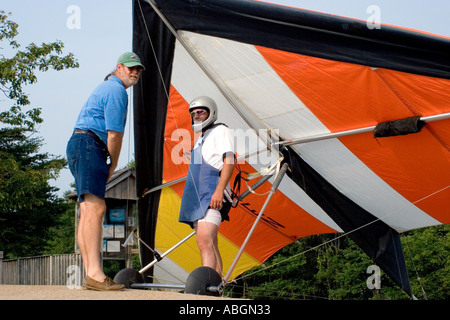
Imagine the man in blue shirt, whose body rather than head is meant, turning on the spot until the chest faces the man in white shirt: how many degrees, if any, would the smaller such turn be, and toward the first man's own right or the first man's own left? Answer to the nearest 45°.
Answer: approximately 45° to the first man's own left

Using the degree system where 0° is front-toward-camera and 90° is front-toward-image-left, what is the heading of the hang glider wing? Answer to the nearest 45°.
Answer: approximately 45°

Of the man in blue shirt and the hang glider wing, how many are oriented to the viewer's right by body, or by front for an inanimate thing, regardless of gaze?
1

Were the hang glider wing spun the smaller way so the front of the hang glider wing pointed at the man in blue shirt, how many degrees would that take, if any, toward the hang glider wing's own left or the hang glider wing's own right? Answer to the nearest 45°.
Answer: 0° — it already faces them

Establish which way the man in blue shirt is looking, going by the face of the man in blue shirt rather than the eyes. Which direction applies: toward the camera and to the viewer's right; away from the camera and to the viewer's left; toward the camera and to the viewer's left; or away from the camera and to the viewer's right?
toward the camera and to the viewer's right

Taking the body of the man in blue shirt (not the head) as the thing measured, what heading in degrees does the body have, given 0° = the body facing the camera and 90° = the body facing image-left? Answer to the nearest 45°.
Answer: approximately 270°
